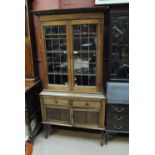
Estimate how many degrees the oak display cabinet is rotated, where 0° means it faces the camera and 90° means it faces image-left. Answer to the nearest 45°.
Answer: approximately 0°
